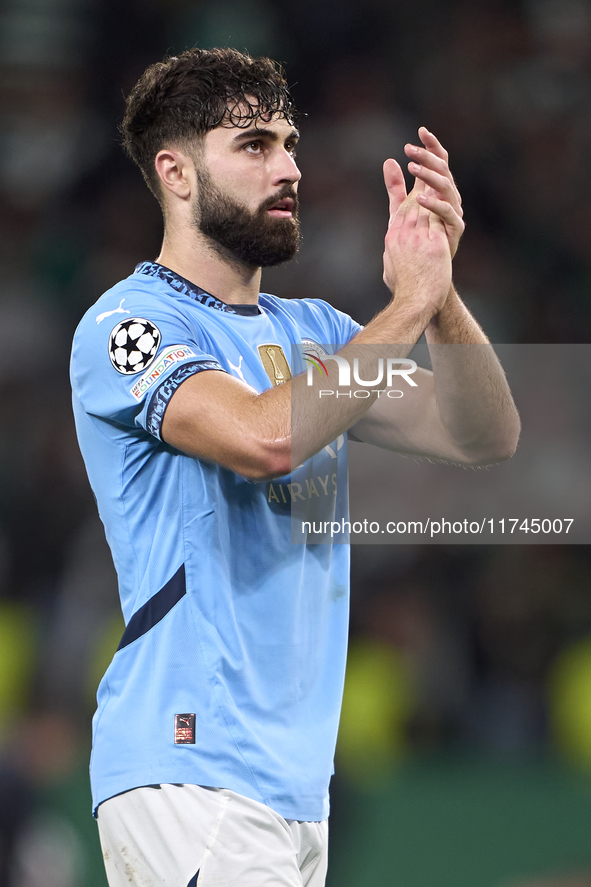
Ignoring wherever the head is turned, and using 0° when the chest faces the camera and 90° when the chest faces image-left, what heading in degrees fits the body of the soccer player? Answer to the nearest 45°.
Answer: approximately 315°
